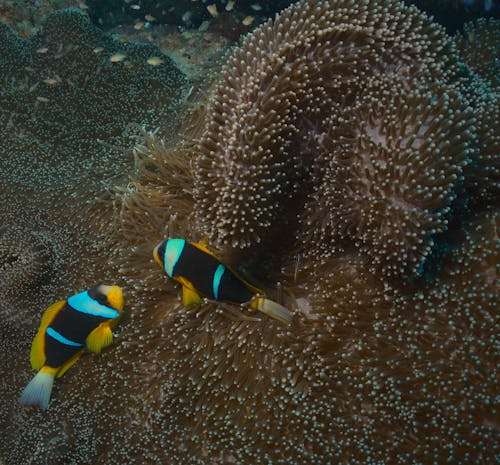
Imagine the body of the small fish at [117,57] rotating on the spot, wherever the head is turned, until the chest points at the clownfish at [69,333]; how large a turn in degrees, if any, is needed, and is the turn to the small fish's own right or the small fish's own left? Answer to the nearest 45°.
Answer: approximately 90° to the small fish's own left

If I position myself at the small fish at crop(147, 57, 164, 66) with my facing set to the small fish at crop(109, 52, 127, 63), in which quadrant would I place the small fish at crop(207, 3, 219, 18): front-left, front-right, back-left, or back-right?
back-right

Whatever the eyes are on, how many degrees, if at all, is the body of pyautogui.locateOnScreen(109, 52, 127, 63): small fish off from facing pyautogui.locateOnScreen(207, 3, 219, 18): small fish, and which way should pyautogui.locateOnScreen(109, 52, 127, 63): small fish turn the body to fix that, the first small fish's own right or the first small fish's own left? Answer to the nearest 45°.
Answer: approximately 135° to the first small fish's own right

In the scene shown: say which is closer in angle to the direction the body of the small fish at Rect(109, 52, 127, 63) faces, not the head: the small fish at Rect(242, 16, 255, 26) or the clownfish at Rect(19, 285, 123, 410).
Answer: the clownfish

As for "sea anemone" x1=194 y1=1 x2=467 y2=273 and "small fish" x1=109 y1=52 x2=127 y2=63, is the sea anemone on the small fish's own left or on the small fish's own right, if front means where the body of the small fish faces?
on the small fish's own left

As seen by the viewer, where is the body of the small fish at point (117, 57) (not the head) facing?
to the viewer's left
